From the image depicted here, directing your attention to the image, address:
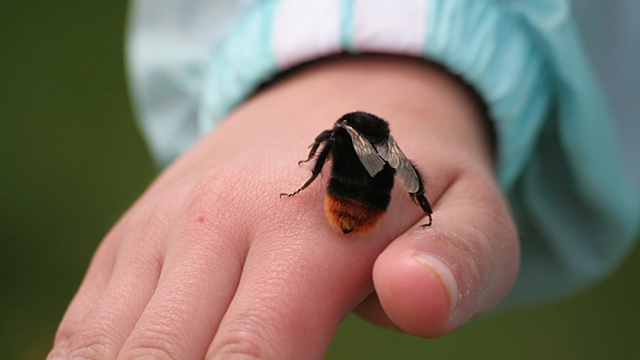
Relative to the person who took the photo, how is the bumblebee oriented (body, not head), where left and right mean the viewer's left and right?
facing away from the viewer
